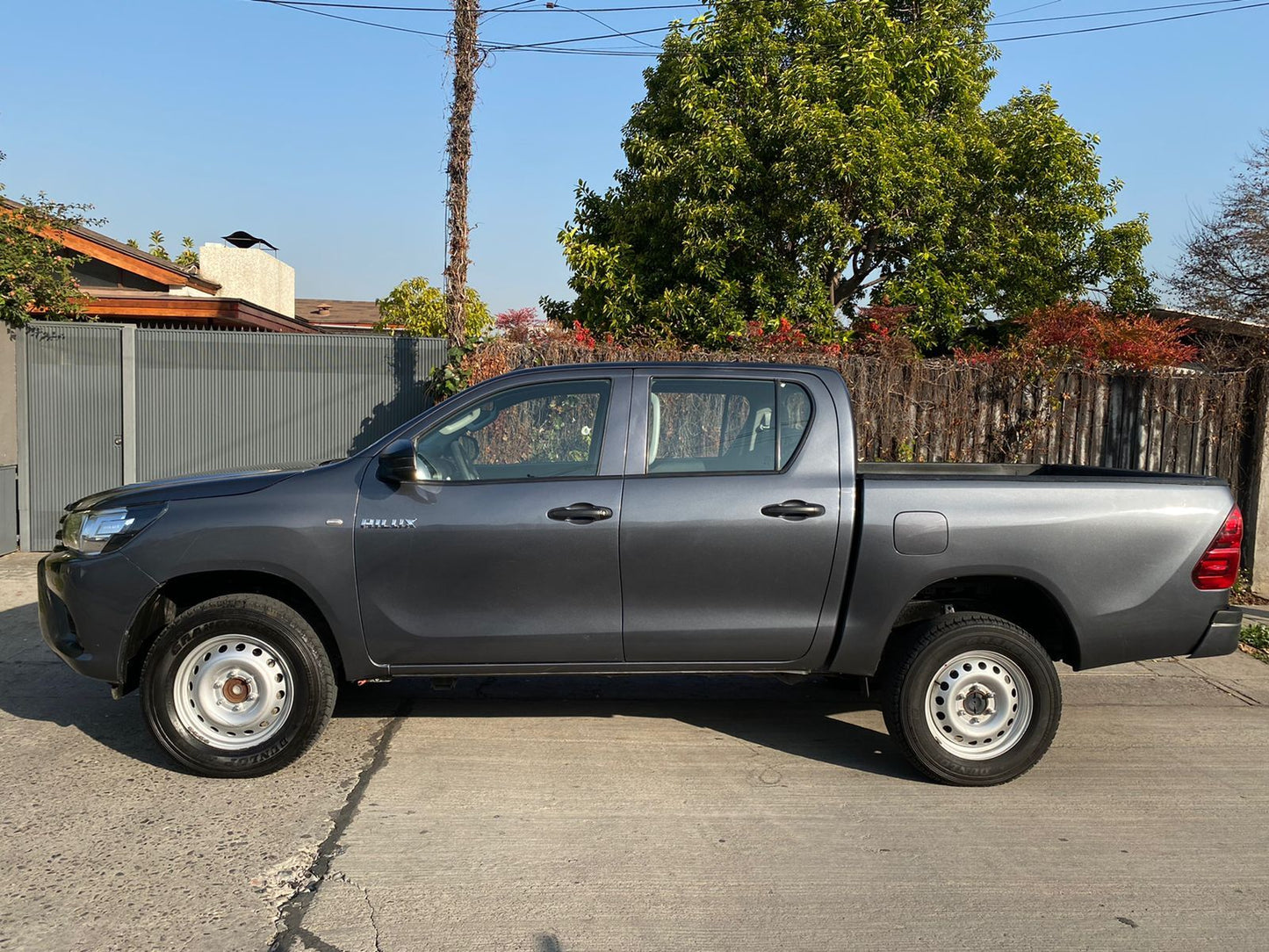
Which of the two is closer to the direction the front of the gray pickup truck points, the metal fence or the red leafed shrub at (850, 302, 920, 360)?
the metal fence

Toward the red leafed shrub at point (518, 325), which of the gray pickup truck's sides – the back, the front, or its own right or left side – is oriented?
right

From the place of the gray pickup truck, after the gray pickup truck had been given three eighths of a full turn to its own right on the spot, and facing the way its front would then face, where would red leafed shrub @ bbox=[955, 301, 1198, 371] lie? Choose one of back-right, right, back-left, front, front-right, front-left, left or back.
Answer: front

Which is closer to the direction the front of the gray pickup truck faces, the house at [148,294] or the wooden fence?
the house

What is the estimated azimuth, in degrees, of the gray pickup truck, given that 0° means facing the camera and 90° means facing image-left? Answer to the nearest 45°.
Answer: approximately 90°

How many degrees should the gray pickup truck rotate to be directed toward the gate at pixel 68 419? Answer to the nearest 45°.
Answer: approximately 45° to its right

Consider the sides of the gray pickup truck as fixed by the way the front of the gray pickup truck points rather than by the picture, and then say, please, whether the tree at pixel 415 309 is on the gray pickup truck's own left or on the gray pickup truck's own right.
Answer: on the gray pickup truck's own right

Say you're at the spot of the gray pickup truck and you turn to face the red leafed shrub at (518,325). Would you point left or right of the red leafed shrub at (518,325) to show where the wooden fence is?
right

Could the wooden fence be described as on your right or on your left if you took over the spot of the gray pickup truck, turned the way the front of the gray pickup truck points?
on your right

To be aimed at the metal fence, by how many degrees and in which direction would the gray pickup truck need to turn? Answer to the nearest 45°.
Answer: approximately 45° to its right

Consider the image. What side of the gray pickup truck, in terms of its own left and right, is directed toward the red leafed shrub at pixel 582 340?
right
